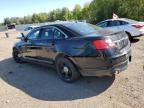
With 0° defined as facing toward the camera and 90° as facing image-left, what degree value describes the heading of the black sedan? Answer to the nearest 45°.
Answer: approximately 135°
